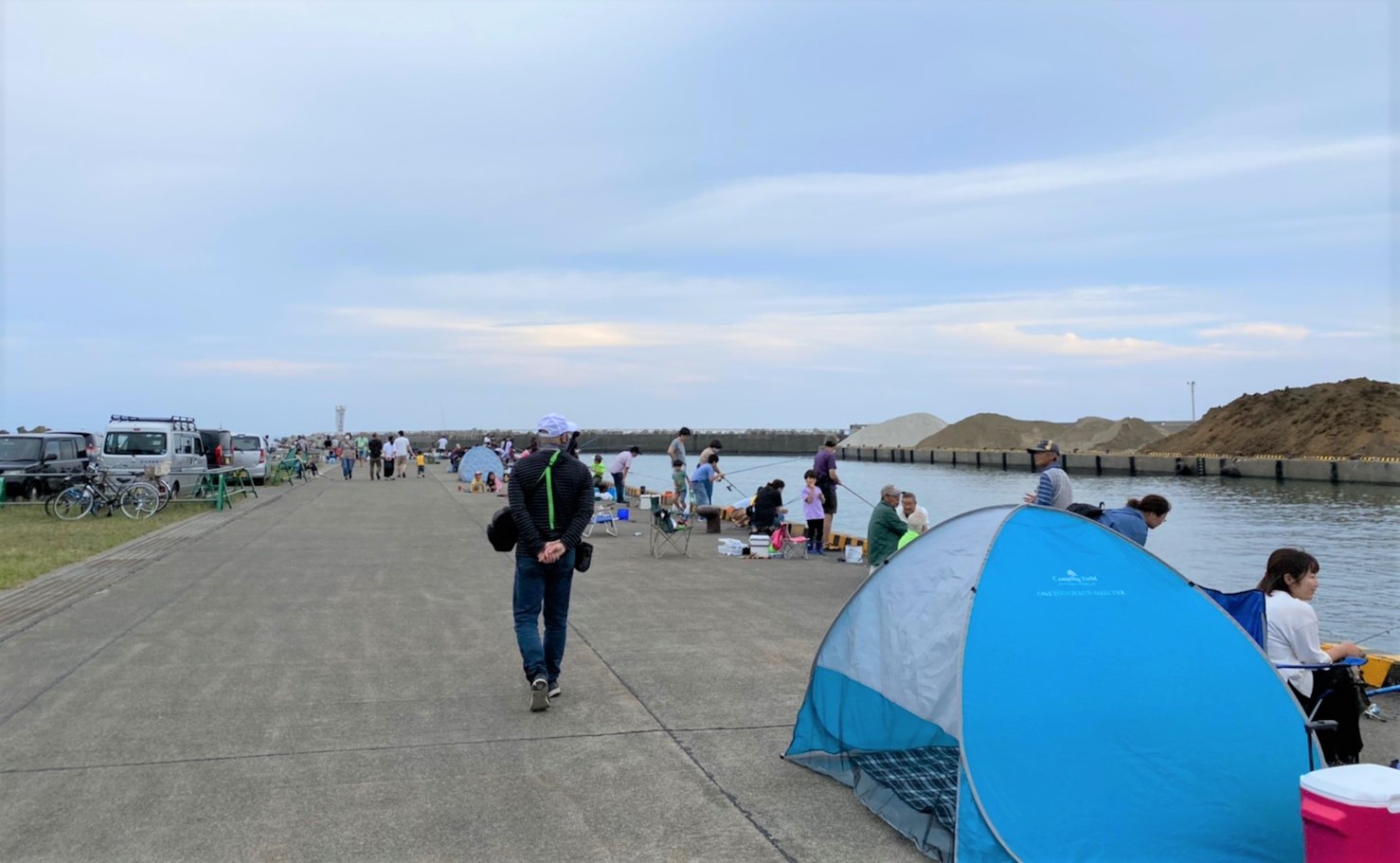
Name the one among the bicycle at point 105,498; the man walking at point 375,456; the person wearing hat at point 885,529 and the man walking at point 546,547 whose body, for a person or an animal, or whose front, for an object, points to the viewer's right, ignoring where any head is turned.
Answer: the person wearing hat

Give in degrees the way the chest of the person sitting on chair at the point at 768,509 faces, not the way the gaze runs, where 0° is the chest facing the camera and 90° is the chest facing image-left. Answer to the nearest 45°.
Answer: approximately 225°

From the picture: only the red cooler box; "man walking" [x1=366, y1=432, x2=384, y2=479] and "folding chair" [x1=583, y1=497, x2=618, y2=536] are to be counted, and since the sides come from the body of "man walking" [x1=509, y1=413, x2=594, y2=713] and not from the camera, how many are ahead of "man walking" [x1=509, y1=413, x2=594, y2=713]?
2

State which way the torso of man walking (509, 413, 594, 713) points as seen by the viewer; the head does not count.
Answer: away from the camera

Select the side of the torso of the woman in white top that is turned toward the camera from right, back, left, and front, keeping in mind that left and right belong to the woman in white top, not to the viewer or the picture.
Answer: right

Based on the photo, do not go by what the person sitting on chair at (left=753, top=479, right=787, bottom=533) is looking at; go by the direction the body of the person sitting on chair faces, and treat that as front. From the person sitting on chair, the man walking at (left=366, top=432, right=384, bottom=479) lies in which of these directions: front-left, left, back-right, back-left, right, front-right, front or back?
left

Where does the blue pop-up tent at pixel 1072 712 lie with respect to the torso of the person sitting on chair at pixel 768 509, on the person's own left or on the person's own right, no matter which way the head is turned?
on the person's own right

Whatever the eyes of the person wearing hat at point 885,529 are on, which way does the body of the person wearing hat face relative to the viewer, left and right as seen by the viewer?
facing to the right of the viewer

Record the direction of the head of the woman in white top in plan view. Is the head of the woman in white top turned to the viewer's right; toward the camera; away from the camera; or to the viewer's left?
to the viewer's right

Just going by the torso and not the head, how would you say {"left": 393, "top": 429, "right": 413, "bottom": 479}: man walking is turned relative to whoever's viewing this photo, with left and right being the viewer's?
facing away from the viewer
